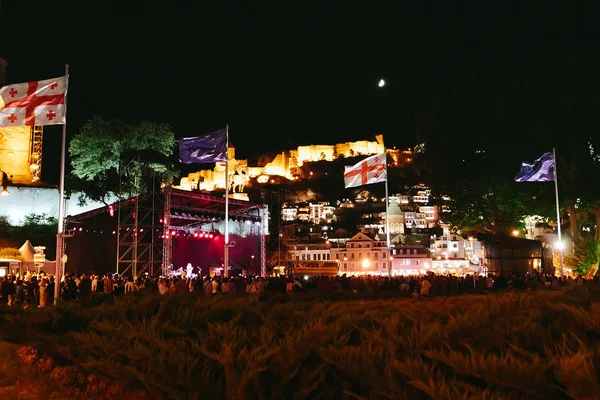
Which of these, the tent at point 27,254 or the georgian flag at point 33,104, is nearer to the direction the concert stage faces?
the georgian flag

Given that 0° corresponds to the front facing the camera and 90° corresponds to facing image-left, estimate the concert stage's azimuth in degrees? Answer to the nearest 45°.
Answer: approximately 315°

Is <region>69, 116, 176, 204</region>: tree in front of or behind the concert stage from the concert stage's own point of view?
behind

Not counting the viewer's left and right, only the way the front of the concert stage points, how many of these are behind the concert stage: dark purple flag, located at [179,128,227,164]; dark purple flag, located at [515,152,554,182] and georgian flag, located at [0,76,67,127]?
0

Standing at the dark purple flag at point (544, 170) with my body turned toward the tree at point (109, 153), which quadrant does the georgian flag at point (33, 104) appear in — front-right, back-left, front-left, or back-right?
front-left

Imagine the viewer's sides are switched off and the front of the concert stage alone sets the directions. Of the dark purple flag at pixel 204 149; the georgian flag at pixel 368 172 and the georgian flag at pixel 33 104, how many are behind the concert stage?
0

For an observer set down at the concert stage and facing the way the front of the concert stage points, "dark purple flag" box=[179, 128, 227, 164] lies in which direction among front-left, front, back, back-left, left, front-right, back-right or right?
front-right

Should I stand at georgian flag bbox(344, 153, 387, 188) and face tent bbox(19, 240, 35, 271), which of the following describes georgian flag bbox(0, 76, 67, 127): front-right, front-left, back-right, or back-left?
front-left

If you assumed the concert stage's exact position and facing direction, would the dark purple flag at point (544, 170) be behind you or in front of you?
in front

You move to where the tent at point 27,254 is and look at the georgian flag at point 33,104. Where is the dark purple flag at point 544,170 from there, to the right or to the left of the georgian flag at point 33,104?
left

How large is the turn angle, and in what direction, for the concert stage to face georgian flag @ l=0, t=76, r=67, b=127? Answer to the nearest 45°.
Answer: approximately 45° to its right

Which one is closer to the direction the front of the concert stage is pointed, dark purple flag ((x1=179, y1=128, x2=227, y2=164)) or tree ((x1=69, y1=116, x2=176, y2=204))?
the dark purple flag
